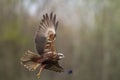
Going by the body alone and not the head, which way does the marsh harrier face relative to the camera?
to the viewer's right
